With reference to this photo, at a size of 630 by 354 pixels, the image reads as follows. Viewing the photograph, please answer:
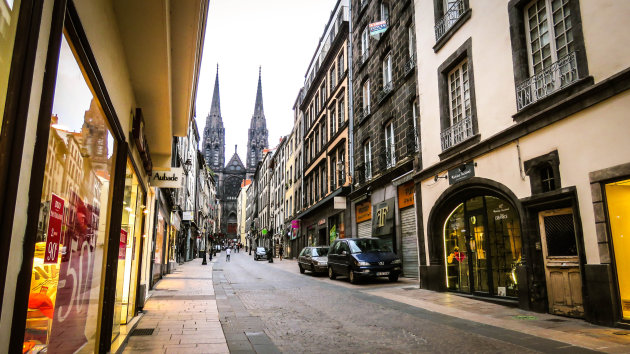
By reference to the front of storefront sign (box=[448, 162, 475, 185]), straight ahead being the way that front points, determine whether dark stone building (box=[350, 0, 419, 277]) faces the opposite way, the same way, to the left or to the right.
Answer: the same way

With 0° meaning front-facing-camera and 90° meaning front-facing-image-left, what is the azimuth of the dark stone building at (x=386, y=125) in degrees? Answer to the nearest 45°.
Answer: approximately 45°

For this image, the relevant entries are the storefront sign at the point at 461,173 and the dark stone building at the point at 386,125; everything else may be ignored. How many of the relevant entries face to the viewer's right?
0

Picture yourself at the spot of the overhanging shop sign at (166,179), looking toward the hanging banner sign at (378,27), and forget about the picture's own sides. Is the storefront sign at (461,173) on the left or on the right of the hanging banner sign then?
right

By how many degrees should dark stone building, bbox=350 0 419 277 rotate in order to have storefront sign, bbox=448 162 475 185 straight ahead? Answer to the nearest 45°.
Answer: approximately 45° to its left

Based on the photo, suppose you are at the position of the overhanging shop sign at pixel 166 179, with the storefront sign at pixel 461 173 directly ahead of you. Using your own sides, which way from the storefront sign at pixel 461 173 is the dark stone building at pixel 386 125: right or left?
left

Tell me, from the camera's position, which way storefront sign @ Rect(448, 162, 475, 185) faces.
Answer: facing the viewer and to the left of the viewer

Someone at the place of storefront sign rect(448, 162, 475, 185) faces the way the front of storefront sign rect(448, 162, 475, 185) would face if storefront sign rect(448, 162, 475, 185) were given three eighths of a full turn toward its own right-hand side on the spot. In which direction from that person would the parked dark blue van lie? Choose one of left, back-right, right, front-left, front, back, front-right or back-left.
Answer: front-left

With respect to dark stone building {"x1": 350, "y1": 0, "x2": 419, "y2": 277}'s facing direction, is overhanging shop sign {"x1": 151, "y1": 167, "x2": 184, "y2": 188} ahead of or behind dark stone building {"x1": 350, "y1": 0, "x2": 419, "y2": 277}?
ahead

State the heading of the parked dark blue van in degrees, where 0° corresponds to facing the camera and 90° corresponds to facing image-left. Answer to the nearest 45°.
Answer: approximately 315°
